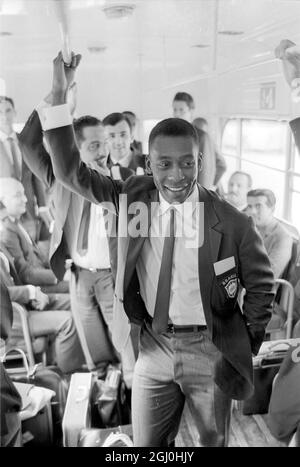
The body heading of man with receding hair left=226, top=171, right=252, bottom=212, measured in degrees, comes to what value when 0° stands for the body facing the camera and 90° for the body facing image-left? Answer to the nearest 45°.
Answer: approximately 45°

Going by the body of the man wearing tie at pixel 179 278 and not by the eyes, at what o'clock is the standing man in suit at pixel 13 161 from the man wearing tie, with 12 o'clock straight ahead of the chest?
The standing man in suit is roughly at 4 o'clock from the man wearing tie.

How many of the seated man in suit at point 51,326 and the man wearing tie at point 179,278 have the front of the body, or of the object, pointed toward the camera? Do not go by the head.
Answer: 1

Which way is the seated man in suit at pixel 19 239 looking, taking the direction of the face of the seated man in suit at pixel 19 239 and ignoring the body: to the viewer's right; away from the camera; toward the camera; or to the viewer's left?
to the viewer's right

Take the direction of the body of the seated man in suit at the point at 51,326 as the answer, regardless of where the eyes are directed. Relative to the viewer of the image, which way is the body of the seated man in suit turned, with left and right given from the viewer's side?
facing to the right of the viewer

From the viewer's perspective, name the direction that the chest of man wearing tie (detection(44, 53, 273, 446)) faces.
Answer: toward the camera

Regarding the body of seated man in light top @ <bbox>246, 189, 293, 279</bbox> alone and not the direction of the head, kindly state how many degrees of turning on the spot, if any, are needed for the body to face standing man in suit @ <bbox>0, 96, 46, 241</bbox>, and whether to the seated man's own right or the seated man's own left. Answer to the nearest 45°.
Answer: approximately 45° to the seated man's own right

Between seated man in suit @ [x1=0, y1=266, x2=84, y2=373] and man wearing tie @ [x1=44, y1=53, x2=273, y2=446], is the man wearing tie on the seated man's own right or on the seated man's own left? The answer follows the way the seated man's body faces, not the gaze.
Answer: on the seated man's own right

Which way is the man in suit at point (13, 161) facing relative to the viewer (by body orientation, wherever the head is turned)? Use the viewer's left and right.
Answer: facing the viewer and to the right of the viewer
